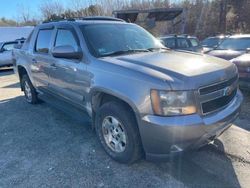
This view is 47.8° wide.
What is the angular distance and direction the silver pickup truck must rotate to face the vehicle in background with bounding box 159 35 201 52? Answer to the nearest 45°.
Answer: approximately 135° to its left

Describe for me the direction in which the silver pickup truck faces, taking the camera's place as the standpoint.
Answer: facing the viewer and to the right of the viewer

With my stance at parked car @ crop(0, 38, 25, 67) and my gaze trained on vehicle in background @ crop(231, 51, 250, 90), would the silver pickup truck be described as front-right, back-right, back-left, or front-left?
front-right

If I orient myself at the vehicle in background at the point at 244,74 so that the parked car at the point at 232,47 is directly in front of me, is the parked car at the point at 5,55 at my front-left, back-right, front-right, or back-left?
front-left

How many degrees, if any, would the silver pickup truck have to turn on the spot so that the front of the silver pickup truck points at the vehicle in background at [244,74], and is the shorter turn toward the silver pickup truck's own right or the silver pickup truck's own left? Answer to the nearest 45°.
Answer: approximately 90° to the silver pickup truck's own left

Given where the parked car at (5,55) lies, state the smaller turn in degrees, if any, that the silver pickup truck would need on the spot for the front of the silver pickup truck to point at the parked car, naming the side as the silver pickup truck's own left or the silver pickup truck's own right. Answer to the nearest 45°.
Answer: approximately 180°

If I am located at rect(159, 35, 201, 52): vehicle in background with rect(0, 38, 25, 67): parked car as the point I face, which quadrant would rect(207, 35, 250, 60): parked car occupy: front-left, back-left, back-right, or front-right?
back-left

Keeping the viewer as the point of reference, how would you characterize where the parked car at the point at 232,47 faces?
facing the viewer and to the left of the viewer

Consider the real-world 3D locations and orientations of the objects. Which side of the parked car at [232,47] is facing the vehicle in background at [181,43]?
right

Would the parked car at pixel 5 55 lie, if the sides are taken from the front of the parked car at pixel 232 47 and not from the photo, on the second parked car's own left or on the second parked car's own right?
on the second parked car's own right

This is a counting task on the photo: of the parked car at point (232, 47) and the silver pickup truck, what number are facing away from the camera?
0

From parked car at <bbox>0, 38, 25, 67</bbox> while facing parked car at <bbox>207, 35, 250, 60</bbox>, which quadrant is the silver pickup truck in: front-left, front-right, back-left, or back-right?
front-right

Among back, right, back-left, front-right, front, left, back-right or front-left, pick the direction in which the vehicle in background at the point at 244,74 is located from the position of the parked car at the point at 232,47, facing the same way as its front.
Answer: front-left
